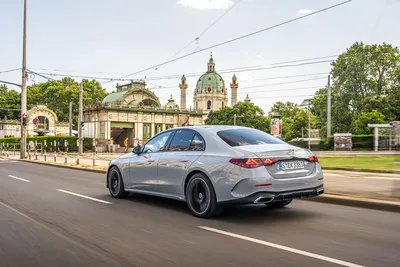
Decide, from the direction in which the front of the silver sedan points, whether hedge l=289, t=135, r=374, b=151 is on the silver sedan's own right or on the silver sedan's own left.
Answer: on the silver sedan's own right

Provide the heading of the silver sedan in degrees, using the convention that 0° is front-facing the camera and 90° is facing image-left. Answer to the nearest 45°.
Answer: approximately 135°
